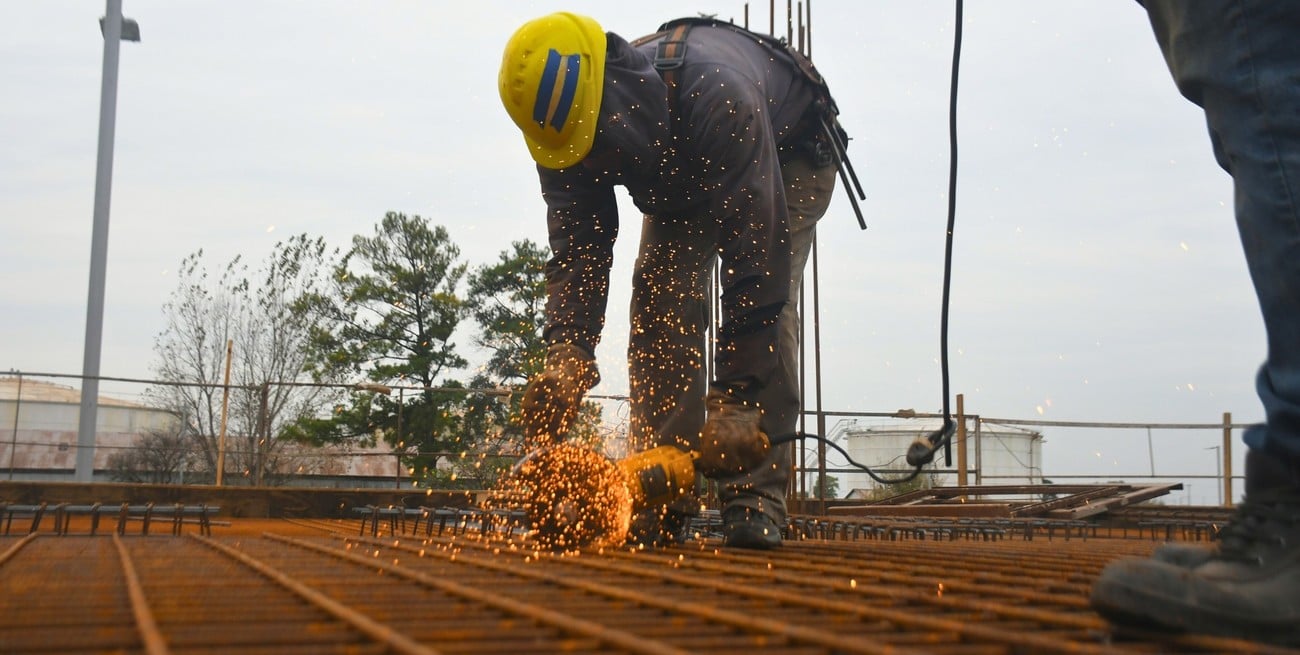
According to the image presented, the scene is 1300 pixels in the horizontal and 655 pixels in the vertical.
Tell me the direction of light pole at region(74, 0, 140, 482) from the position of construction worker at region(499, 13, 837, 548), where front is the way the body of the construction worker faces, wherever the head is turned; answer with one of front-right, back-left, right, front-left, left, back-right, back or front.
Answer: right

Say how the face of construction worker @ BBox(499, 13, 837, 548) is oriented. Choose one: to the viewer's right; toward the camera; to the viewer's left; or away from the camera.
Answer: to the viewer's left

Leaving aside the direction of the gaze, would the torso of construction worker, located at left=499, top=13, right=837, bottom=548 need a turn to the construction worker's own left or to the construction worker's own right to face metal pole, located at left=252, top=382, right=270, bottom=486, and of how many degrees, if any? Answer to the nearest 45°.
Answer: approximately 90° to the construction worker's own right

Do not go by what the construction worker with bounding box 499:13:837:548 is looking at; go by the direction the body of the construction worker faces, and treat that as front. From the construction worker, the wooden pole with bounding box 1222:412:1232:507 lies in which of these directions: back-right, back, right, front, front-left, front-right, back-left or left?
back

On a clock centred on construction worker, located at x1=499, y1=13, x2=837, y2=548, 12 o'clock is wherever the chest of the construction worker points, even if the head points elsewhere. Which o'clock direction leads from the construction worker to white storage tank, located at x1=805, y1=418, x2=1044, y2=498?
The white storage tank is roughly at 5 o'clock from the construction worker.

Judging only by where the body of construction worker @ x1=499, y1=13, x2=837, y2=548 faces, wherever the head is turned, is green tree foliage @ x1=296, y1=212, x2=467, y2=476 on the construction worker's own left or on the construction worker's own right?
on the construction worker's own right

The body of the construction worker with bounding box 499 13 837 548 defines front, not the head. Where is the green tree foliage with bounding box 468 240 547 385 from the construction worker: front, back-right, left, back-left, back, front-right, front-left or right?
back-right

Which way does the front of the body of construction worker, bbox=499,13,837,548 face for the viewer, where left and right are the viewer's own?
facing the viewer and to the left of the viewer

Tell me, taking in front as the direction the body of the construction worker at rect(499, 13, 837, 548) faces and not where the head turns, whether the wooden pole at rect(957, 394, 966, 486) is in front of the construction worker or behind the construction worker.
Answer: behind
